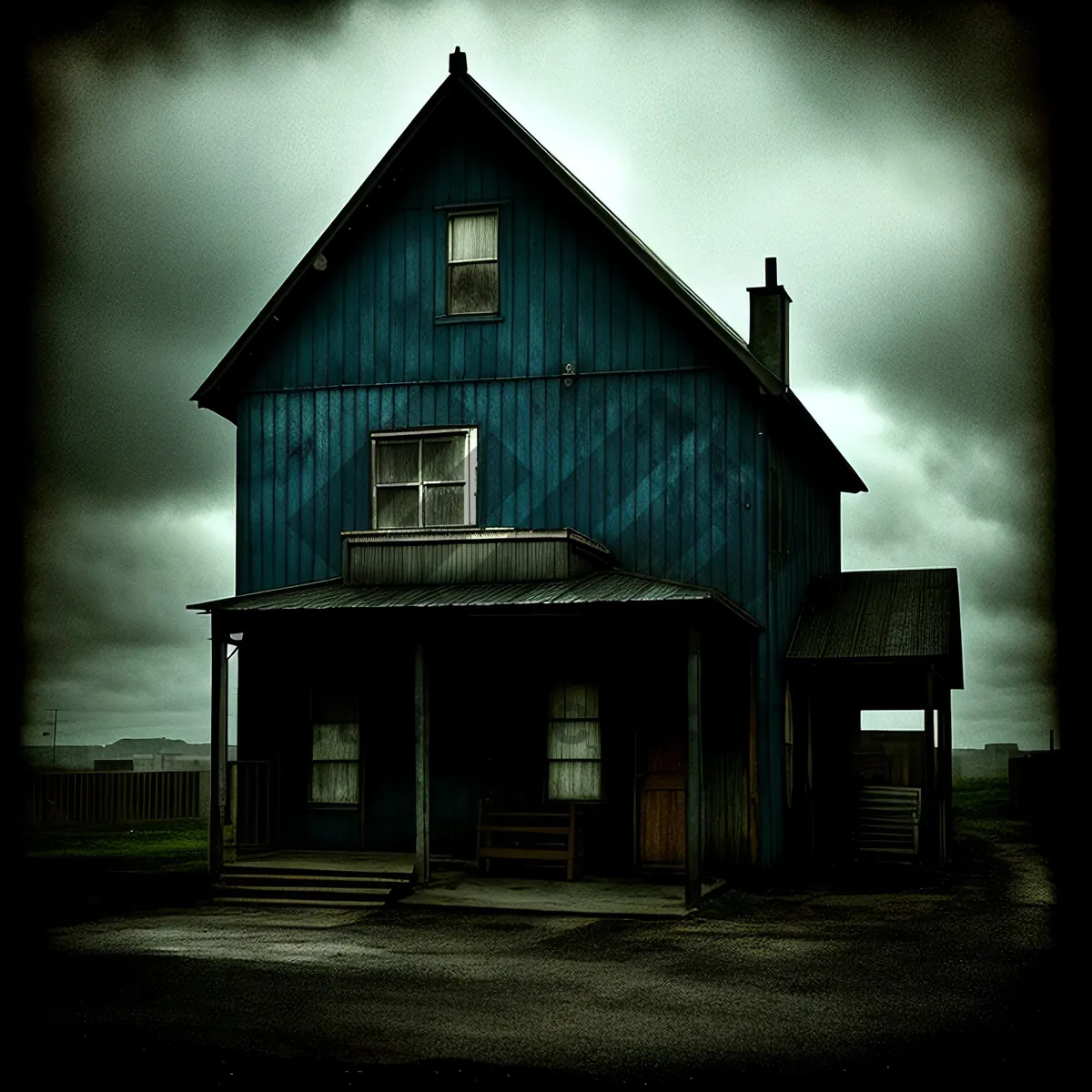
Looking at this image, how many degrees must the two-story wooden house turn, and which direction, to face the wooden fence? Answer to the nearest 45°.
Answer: approximately 135° to its right

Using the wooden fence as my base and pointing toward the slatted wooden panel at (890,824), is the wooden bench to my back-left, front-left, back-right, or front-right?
front-right

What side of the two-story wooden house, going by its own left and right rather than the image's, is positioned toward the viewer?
front
